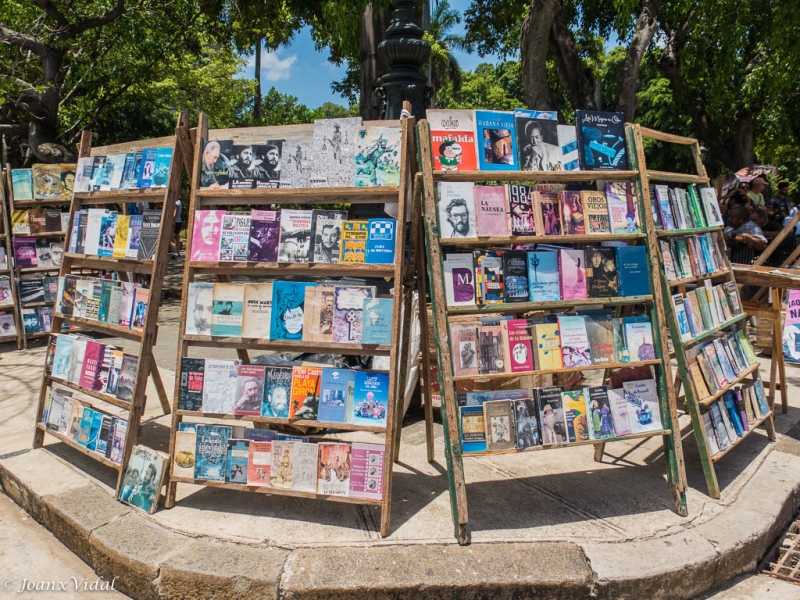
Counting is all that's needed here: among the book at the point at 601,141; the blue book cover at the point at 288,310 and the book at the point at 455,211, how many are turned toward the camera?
3

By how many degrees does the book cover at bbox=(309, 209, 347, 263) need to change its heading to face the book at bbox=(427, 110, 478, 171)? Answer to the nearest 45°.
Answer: approximately 90° to its left

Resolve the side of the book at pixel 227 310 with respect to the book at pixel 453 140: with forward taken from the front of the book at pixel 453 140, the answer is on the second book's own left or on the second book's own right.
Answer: on the second book's own right

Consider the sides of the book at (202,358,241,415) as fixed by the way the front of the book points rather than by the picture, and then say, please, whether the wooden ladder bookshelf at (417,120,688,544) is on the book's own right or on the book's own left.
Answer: on the book's own left

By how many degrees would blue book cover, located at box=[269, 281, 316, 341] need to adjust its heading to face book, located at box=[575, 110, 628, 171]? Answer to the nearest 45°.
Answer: approximately 90° to its left

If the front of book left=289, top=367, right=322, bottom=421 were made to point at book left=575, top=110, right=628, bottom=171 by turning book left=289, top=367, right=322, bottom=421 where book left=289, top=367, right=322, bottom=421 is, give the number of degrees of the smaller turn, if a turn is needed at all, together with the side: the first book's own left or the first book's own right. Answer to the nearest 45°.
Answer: approximately 90° to the first book's own left

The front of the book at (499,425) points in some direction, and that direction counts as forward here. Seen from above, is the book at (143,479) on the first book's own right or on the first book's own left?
on the first book's own right

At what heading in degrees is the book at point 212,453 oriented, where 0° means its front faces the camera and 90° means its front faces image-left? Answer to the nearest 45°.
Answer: approximately 0°

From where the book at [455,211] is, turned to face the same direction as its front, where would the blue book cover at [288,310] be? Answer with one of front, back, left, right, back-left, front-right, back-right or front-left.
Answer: right

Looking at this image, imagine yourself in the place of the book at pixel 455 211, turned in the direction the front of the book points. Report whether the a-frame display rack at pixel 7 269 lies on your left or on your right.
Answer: on your right

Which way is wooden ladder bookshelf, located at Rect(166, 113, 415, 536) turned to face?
toward the camera

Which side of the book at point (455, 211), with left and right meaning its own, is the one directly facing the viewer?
front

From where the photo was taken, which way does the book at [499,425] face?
toward the camera

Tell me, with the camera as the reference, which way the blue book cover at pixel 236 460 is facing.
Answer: facing the viewer

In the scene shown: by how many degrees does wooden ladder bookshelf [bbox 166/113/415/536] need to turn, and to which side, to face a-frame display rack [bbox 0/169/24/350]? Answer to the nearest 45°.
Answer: approximately 135° to its right
